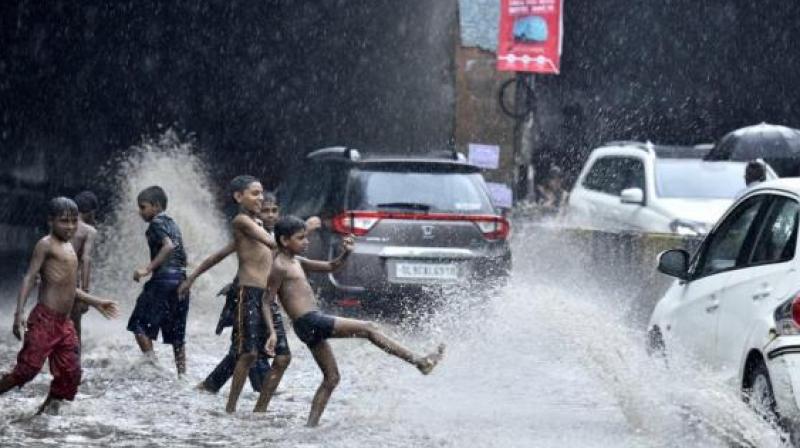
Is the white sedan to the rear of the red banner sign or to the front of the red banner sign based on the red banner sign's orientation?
to the front

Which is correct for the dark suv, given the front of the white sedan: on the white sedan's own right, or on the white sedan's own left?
on the white sedan's own right

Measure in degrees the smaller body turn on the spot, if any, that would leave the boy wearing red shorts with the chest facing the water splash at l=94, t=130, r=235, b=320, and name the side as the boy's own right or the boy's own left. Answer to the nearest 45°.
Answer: approximately 135° to the boy's own left

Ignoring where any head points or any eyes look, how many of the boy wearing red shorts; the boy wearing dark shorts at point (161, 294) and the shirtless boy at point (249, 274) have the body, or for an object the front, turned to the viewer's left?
1

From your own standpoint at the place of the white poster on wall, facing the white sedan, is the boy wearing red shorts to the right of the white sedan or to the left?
right

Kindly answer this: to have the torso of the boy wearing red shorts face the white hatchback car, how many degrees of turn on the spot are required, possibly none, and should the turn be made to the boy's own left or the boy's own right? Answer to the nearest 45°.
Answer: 0° — they already face it
